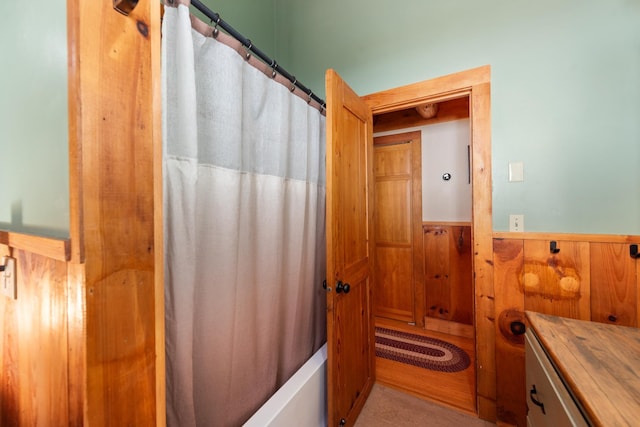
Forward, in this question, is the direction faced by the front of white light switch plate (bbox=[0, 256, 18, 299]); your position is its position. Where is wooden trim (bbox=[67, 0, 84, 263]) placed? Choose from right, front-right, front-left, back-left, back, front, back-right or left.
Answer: front-left

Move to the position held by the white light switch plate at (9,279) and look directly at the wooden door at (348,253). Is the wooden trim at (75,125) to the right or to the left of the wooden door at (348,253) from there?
right

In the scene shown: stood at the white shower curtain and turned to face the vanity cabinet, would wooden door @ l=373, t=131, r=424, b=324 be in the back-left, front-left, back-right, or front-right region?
front-left

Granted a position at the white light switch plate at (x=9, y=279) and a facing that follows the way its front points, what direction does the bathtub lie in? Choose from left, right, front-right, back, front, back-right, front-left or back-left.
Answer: left

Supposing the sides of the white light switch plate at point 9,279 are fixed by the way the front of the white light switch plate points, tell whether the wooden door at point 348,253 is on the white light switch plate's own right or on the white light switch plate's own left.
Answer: on the white light switch plate's own left

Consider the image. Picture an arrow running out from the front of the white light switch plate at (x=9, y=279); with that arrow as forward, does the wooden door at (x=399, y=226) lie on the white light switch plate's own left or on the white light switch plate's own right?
on the white light switch plate's own left
